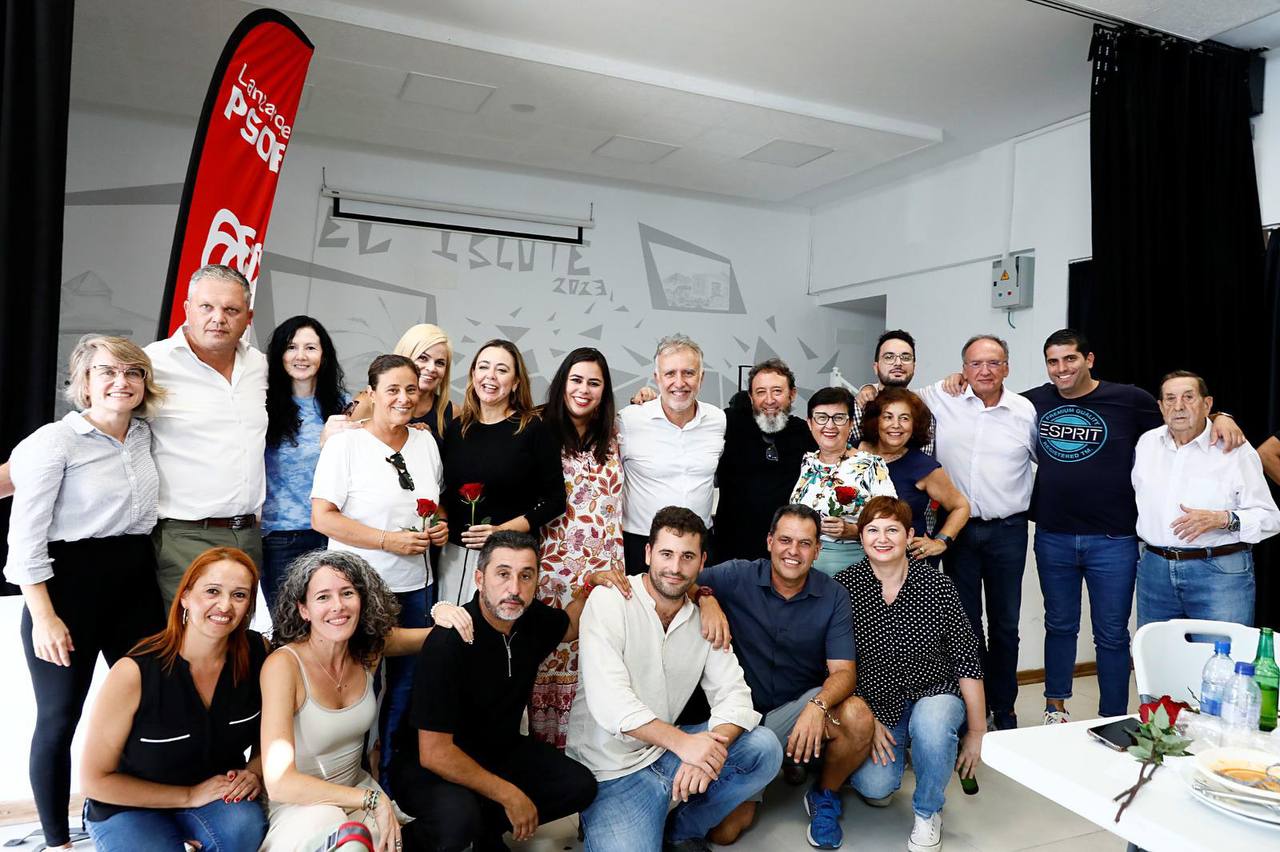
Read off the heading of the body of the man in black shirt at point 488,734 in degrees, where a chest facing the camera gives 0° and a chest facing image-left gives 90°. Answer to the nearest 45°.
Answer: approximately 315°

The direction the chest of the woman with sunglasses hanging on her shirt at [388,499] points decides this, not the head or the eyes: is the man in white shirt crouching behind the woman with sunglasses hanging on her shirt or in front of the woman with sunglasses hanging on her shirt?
in front

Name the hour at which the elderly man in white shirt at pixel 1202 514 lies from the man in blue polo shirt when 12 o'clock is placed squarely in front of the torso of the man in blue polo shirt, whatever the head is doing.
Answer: The elderly man in white shirt is roughly at 8 o'clock from the man in blue polo shirt.

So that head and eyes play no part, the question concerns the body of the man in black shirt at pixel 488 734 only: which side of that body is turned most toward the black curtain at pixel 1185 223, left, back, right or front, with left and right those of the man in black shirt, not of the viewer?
left

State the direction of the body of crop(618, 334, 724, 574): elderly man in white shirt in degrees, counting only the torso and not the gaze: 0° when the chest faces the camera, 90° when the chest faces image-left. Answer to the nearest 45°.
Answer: approximately 0°

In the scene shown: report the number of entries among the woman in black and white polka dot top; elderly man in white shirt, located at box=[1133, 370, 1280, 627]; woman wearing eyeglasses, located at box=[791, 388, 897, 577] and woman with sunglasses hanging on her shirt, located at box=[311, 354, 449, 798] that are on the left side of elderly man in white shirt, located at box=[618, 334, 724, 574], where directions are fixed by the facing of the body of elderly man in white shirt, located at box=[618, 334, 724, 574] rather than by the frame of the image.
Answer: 3

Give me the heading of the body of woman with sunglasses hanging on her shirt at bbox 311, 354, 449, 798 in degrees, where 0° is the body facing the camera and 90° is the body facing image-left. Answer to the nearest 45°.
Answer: approximately 315°

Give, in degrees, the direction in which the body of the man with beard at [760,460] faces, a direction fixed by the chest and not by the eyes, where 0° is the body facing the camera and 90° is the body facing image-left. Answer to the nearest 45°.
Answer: approximately 0°
